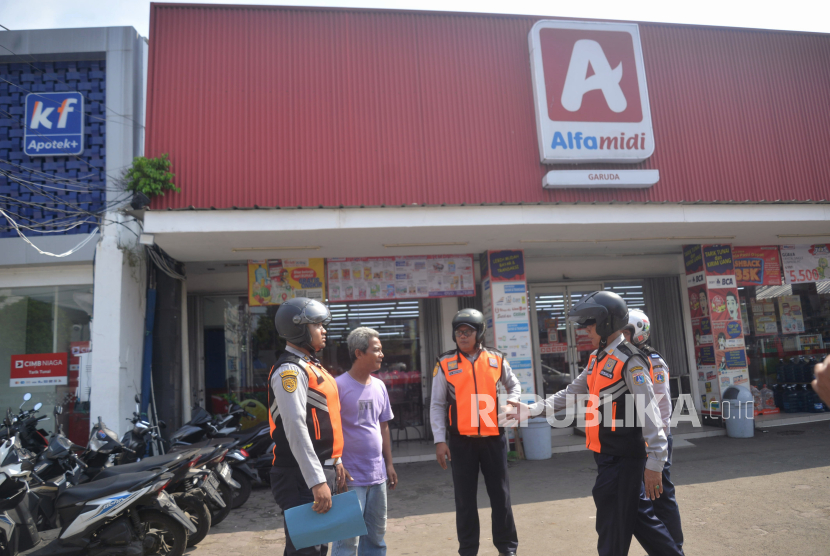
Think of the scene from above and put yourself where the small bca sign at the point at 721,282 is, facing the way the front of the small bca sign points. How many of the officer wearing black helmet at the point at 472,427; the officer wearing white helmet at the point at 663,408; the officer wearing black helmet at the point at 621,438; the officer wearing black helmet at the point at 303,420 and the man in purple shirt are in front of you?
5

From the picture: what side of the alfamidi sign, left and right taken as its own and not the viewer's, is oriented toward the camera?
front

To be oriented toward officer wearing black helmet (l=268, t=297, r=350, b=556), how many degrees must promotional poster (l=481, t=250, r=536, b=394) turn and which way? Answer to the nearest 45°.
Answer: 0° — it already faces them

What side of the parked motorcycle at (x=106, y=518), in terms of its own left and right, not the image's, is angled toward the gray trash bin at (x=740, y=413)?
back

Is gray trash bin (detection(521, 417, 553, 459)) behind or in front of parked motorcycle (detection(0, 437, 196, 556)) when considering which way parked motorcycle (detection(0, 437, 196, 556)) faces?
behind

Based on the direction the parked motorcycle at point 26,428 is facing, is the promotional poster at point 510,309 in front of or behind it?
behind

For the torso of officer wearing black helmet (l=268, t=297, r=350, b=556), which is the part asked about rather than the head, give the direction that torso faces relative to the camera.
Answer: to the viewer's right

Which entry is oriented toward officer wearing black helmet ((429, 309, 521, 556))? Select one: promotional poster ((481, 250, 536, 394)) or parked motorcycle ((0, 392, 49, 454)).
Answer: the promotional poster

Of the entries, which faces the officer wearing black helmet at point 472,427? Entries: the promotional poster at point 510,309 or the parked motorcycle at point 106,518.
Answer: the promotional poster

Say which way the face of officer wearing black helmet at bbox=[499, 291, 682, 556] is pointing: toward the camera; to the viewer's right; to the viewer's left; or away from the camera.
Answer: to the viewer's left

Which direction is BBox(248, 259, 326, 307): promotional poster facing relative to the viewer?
toward the camera

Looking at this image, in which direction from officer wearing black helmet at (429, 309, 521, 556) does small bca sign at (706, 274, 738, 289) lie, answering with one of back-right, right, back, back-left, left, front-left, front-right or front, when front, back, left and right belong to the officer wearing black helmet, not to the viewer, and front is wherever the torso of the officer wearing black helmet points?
back-left

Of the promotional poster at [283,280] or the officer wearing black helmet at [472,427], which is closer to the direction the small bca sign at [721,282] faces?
the officer wearing black helmet

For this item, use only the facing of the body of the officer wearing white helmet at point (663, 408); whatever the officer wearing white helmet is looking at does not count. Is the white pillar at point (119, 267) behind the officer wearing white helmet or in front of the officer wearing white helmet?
in front

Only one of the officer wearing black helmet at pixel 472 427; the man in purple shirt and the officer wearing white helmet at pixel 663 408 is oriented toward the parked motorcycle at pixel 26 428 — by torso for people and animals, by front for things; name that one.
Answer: the officer wearing white helmet at pixel 663 408

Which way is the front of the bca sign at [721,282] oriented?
toward the camera

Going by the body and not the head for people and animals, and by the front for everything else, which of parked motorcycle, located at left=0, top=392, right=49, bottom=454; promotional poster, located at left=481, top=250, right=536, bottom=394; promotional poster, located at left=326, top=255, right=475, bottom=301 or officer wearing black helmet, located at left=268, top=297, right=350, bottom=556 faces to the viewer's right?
the officer wearing black helmet
